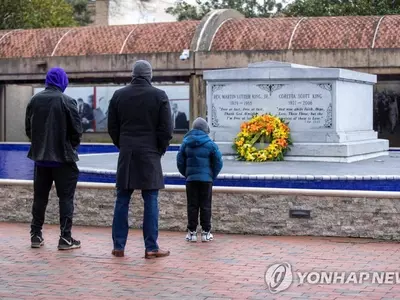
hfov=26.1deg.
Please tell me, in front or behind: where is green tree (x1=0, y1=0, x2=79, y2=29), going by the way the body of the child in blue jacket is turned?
in front

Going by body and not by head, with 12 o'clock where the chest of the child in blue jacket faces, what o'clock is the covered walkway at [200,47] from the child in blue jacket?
The covered walkway is roughly at 12 o'clock from the child in blue jacket.

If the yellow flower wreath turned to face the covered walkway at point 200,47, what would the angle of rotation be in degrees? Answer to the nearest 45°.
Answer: approximately 180°

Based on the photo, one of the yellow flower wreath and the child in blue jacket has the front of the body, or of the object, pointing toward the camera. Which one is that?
the yellow flower wreath

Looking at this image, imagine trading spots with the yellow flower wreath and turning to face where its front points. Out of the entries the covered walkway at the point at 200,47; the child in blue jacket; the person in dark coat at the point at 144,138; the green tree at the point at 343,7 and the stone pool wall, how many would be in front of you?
3

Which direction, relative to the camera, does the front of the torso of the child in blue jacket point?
away from the camera

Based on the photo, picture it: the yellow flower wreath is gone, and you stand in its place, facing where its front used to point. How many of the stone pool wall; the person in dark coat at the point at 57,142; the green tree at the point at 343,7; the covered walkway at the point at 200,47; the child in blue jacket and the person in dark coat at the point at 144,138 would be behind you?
2

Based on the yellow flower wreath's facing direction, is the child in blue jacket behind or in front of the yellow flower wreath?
in front

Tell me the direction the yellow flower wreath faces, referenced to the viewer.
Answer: facing the viewer

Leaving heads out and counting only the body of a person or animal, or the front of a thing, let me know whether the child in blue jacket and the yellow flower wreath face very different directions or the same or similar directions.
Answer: very different directions

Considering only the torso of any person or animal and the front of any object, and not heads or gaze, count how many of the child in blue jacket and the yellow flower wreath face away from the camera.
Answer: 1

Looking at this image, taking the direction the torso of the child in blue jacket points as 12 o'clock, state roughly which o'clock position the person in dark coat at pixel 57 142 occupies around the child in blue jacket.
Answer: The person in dark coat is roughly at 8 o'clock from the child in blue jacket.

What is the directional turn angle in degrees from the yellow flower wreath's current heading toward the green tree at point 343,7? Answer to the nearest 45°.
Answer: approximately 180°

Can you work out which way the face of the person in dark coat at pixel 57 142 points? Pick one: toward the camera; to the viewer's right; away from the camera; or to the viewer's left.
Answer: away from the camera

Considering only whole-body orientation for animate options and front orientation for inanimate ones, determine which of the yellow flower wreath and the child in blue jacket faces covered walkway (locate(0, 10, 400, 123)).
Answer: the child in blue jacket

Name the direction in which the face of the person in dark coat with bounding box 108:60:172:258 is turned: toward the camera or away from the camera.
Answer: away from the camera
